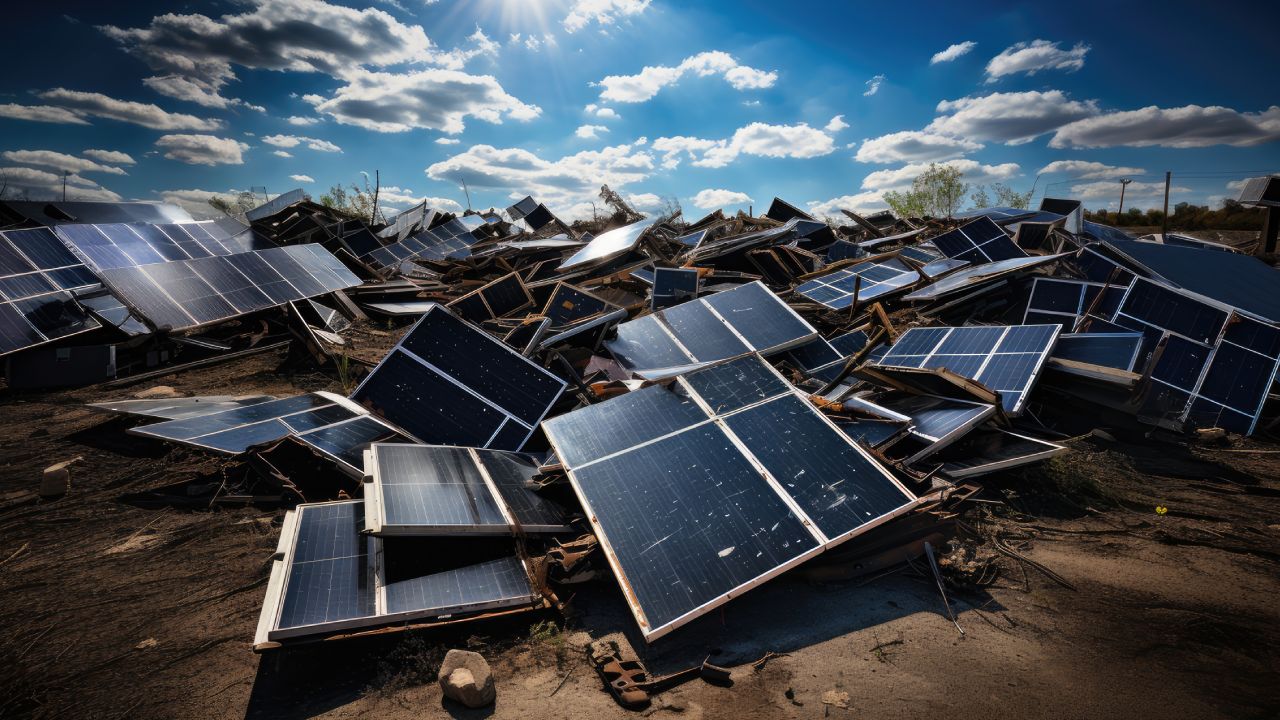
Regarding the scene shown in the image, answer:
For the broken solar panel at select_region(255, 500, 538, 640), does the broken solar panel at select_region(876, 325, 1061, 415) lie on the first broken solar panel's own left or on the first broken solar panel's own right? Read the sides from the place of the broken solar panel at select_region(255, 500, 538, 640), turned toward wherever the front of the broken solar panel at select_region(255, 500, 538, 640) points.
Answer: on the first broken solar panel's own left

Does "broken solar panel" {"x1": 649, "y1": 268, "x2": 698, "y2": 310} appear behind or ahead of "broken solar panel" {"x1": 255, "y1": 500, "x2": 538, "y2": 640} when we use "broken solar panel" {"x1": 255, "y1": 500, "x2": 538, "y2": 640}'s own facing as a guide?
behind

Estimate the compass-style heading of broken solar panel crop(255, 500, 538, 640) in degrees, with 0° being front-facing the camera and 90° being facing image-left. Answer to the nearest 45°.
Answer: approximately 0°

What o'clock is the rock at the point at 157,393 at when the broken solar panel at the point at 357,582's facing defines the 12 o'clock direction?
The rock is roughly at 5 o'clock from the broken solar panel.

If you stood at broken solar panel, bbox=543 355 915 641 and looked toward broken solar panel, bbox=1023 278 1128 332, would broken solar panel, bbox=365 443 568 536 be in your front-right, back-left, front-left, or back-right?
back-left

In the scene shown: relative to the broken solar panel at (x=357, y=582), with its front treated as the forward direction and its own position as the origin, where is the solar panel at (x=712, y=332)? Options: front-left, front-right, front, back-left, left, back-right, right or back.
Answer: back-left

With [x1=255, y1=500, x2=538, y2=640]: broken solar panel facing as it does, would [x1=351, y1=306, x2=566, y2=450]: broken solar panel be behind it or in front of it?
behind

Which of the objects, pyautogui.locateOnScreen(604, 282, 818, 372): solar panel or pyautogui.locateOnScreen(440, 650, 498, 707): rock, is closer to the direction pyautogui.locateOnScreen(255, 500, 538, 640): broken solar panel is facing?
the rock

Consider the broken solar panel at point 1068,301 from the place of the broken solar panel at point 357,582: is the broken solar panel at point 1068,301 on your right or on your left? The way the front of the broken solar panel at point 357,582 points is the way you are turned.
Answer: on your left

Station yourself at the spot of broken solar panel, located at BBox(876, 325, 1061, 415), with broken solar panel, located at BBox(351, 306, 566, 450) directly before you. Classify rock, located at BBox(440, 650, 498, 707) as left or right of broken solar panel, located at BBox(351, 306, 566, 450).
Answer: left
